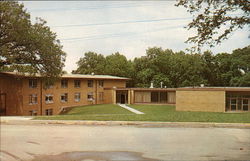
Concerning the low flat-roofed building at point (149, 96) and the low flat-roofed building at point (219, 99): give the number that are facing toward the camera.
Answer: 2

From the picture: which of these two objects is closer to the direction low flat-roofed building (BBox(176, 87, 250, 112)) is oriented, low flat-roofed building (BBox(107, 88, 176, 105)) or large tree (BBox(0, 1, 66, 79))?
the large tree

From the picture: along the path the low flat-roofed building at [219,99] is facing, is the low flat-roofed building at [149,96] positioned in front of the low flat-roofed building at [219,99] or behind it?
behind

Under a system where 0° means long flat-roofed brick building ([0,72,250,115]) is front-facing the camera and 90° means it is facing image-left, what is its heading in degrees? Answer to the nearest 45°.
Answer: approximately 0°
